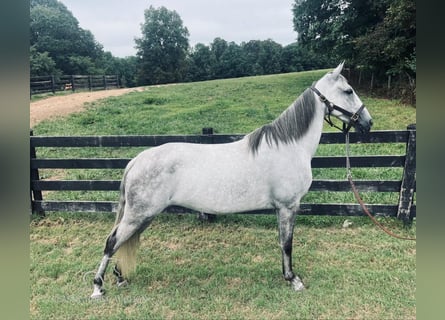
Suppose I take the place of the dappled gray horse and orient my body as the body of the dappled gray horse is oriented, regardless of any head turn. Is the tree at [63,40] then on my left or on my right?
on my left

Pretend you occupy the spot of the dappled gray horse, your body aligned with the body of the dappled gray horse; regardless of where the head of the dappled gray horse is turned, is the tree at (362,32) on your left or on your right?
on your left

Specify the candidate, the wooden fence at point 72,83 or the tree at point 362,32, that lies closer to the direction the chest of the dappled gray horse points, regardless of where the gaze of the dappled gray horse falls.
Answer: the tree

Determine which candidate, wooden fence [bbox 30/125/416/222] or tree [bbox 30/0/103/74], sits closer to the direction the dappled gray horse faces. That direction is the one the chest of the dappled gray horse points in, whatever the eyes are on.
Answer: the wooden fence

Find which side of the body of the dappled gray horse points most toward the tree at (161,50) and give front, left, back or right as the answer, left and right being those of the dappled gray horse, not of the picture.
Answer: left

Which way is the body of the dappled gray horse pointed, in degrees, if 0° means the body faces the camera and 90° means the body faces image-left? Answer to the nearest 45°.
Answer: approximately 270°

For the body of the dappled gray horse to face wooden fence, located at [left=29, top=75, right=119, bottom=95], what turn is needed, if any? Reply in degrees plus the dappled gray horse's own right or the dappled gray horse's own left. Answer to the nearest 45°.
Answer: approximately 135° to the dappled gray horse's own left
